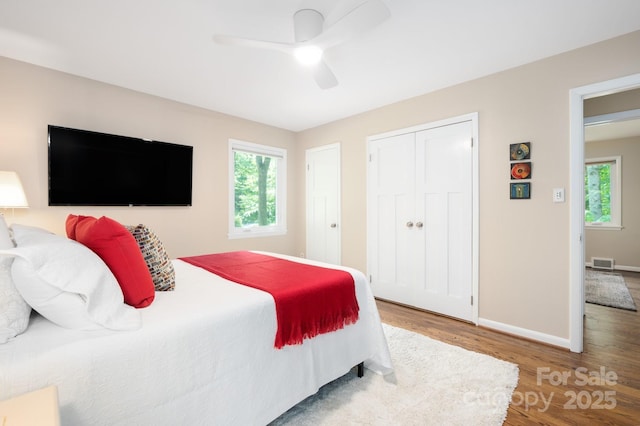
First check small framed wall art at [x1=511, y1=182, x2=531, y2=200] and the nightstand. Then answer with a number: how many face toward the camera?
1

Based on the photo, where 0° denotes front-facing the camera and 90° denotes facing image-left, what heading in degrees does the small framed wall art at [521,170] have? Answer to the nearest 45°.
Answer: approximately 0°

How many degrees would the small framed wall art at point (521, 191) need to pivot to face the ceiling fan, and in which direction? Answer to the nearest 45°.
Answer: approximately 45° to its right

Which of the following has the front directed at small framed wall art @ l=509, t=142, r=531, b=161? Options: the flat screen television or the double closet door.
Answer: the flat screen television

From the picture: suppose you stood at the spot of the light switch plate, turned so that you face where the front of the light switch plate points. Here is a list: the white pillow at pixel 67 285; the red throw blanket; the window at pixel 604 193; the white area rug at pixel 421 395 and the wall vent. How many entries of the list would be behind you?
2

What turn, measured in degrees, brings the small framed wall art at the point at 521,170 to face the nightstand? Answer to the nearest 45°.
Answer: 0° — it already faces it

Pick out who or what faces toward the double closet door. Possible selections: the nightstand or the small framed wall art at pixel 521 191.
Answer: the nightstand

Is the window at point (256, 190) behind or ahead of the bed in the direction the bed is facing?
ahead

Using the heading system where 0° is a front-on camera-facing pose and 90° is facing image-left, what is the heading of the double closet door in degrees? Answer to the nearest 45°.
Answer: approximately 45°

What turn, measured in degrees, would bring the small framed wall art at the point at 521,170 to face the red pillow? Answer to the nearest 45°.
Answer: approximately 45° to its right

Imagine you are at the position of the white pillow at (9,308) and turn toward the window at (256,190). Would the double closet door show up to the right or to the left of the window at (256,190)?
right

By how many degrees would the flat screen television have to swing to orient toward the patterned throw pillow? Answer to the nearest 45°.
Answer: approximately 45° to its right

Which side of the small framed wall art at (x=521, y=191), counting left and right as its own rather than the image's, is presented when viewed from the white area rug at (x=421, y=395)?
front

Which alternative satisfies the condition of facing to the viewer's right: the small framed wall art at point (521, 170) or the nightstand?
the nightstand

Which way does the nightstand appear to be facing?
to the viewer's right

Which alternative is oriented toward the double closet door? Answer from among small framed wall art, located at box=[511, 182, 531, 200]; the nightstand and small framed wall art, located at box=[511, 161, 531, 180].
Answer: the nightstand
